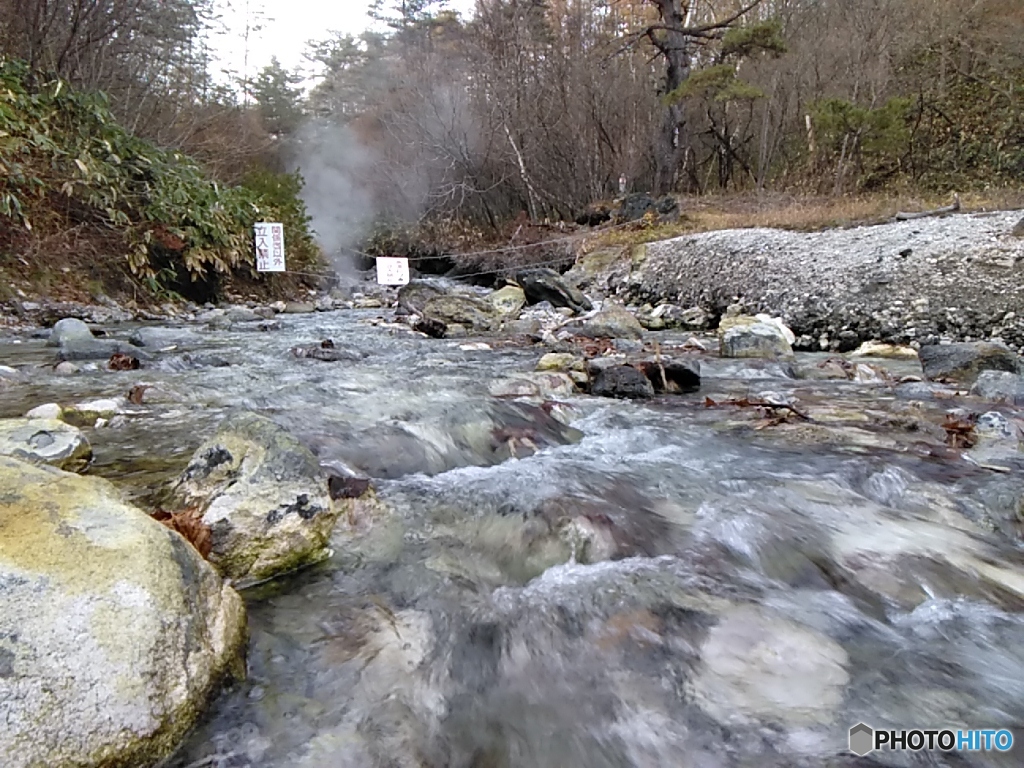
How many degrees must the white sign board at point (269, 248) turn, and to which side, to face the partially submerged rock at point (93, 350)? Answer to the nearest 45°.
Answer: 0° — it already faces it

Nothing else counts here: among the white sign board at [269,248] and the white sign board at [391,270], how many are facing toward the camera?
2

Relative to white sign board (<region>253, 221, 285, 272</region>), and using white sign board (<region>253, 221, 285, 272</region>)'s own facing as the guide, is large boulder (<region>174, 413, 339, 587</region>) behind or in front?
in front

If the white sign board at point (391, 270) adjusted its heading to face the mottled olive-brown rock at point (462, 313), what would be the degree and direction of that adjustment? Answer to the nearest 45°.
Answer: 0° — it already faces it

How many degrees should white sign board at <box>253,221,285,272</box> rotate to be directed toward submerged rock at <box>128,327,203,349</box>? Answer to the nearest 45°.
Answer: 0° — it already faces it

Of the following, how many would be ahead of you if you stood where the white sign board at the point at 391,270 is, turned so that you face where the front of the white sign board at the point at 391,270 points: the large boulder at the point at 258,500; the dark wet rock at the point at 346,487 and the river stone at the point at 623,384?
3

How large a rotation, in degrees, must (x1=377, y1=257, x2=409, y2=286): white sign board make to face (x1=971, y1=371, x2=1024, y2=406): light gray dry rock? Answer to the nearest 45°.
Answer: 0° — it already faces it

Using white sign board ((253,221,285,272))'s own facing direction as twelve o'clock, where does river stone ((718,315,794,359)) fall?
The river stone is roughly at 11 o'clock from the white sign board.

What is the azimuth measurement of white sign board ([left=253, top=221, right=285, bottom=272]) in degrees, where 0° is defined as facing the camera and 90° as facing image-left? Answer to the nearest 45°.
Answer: approximately 0°

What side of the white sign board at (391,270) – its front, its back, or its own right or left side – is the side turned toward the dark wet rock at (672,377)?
front

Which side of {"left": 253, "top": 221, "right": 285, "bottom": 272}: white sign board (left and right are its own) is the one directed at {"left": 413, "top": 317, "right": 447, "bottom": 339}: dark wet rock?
front

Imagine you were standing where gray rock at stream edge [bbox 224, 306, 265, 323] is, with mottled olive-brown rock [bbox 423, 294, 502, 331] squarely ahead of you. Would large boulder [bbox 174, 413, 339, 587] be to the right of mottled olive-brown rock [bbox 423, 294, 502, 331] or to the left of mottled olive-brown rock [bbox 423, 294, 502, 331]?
right

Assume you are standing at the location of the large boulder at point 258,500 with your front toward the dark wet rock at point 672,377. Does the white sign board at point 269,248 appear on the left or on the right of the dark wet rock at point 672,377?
left
